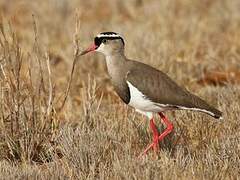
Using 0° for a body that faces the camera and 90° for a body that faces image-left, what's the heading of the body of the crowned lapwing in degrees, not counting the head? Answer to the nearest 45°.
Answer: approximately 90°
